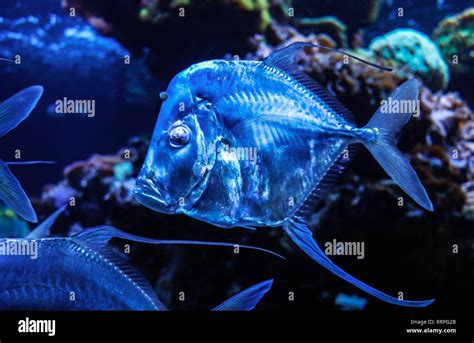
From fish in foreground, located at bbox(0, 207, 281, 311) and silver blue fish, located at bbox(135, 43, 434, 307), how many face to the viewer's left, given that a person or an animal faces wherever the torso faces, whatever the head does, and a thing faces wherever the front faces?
2

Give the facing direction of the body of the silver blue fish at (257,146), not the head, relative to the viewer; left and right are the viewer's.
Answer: facing to the left of the viewer

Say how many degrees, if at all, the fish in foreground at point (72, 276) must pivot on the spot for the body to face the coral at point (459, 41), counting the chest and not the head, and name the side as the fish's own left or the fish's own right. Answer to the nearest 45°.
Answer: approximately 135° to the fish's own right

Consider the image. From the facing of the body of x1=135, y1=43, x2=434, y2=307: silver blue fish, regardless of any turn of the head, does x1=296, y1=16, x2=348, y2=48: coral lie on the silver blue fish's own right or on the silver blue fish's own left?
on the silver blue fish's own right

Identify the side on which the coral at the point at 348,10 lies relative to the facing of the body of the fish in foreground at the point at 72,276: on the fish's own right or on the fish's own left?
on the fish's own right

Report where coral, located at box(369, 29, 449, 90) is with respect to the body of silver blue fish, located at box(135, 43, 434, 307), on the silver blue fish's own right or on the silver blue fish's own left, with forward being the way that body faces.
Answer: on the silver blue fish's own right

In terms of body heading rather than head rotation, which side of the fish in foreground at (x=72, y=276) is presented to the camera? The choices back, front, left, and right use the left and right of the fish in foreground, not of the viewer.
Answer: left
